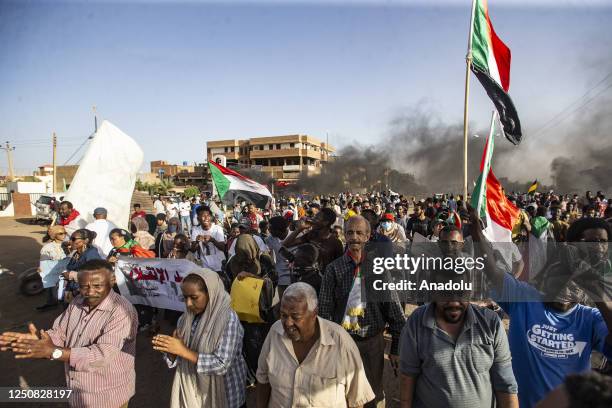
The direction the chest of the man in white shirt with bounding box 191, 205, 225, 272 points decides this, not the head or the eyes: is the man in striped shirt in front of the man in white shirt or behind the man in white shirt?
in front

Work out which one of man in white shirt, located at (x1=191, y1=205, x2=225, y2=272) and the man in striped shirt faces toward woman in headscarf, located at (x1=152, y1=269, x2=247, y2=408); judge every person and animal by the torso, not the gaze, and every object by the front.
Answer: the man in white shirt

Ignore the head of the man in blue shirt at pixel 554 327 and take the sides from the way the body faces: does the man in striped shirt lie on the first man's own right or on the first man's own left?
on the first man's own right

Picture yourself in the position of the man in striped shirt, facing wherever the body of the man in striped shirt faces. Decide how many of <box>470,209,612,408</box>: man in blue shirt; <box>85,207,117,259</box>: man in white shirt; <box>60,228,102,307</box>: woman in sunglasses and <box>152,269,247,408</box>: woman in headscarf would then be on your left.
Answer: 2

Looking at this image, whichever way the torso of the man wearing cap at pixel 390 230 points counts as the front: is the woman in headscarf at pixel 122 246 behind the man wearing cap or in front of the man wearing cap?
in front
